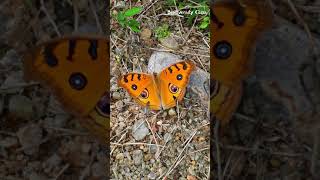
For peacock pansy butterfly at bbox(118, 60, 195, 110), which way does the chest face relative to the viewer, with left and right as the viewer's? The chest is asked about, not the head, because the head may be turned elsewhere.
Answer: facing away from the viewer
